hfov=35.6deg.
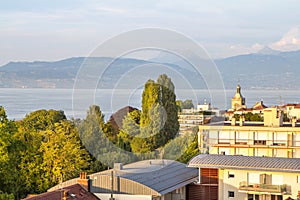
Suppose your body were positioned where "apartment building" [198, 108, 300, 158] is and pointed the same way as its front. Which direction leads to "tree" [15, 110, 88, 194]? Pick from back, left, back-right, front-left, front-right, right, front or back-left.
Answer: front-right

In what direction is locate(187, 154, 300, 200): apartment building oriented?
toward the camera

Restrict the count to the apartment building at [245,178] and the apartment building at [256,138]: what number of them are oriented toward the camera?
2

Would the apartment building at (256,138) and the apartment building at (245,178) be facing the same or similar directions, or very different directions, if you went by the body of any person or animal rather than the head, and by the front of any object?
same or similar directions

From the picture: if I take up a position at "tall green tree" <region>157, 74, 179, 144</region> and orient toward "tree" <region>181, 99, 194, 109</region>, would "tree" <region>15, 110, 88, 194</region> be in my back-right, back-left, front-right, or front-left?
back-left

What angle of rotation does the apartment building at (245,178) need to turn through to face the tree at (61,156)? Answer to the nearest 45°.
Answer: approximately 135° to its right

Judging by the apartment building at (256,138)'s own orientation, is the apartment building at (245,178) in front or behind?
in front

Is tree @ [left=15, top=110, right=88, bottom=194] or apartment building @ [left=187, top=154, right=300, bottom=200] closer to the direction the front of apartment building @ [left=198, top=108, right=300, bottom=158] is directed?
the apartment building

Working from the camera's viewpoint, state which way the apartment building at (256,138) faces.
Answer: facing the viewer

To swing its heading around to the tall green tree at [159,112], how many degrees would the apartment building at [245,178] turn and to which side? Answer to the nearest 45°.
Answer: approximately 135° to its right
